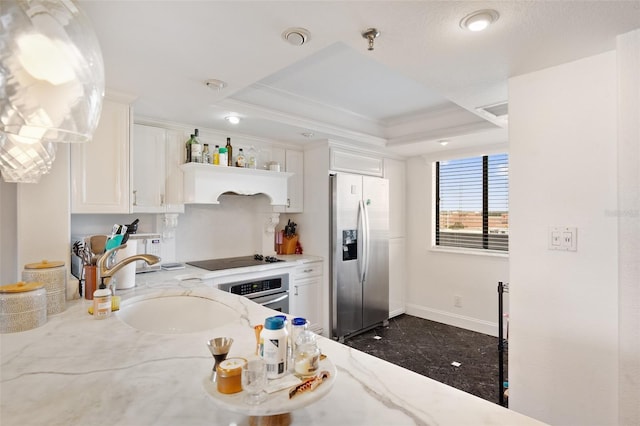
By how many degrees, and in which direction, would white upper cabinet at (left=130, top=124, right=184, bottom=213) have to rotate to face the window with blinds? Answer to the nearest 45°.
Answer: approximately 45° to its left

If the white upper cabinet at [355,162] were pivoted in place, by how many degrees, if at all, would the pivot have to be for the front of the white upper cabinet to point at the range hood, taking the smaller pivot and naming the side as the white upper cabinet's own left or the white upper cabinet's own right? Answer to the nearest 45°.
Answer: approximately 90° to the white upper cabinet's own right

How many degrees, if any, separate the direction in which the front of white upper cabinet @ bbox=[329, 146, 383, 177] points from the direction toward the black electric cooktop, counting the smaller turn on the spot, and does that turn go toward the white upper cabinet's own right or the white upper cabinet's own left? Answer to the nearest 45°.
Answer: approximately 90° to the white upper cabinet's own right

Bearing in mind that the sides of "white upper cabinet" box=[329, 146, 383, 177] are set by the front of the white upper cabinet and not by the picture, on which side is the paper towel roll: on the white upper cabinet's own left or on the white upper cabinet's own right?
on the white upper cabinet's own right

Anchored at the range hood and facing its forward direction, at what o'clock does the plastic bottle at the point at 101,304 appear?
The plastic bottle is roughly at 2 o'clock from the range hood.

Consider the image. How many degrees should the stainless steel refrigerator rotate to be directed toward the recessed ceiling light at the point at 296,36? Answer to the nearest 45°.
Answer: approximately 45° to its right

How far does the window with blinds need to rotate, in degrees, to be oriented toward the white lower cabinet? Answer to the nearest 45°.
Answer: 0° — it already faces it

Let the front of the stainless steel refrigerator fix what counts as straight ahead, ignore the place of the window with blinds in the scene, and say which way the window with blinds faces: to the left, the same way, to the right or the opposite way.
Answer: to the right

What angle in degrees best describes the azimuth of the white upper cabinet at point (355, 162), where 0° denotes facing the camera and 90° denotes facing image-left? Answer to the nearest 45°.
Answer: approximately 315°

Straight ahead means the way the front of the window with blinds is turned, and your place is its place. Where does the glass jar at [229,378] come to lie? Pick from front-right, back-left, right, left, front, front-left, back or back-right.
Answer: front-left
